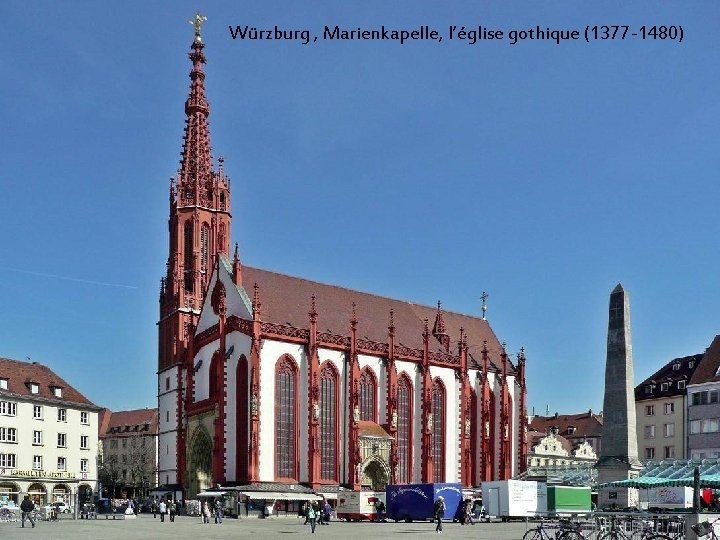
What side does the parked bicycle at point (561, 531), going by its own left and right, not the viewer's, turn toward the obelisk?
right

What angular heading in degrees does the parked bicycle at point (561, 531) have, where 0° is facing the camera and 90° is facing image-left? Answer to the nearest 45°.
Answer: approximately 90°
